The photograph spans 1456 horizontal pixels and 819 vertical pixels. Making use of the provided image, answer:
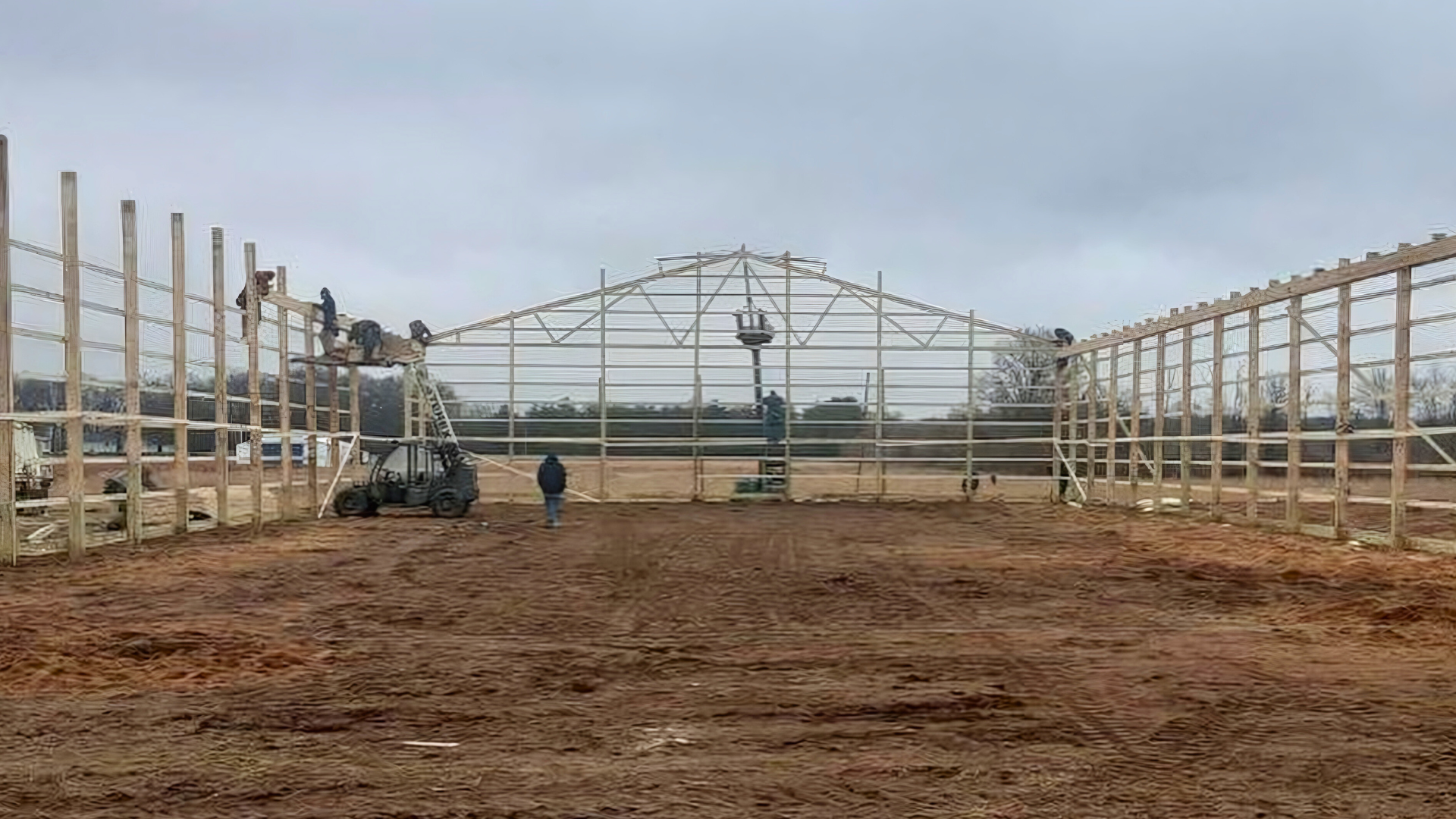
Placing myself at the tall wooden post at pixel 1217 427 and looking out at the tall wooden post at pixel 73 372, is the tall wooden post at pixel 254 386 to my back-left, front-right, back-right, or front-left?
front-right

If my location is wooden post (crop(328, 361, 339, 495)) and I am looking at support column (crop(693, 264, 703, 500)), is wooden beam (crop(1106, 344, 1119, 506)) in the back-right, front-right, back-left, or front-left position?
front-right

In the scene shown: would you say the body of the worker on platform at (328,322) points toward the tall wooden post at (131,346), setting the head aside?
no

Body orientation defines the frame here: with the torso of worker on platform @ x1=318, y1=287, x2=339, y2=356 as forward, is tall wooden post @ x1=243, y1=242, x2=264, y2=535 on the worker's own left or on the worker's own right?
on the worker's own left

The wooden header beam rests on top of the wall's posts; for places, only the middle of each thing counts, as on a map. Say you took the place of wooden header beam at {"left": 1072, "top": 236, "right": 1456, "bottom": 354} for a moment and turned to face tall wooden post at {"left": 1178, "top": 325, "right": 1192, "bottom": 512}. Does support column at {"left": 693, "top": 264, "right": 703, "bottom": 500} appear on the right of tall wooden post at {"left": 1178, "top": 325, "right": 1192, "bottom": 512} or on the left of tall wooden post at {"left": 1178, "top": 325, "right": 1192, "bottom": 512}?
left

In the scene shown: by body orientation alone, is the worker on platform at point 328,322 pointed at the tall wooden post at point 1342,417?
no

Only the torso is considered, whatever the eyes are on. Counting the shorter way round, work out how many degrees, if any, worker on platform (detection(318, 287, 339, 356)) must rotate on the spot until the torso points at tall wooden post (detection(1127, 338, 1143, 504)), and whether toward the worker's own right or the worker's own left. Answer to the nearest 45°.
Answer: approximately 180°

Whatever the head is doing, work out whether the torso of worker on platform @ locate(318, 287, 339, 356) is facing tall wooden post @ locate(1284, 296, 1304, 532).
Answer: no

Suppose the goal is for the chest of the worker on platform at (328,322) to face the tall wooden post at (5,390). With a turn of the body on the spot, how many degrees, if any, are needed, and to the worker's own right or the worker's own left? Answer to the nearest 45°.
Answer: approximately 90° to the worker's own left

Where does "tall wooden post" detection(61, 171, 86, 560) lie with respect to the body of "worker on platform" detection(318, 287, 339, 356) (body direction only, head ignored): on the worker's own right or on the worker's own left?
on the worker's own left

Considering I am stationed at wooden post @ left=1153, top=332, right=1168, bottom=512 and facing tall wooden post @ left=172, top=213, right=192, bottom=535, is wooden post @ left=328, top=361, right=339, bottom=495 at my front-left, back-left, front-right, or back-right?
front-right

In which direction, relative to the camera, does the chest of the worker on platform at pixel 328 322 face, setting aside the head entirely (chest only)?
to the viewer's left
